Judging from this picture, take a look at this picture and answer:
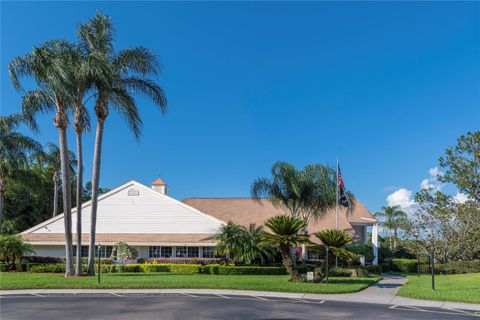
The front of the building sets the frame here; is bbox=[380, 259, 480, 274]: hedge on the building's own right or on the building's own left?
on the building's own left

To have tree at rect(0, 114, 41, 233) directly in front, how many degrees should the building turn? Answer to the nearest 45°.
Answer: approximately 90° to its right

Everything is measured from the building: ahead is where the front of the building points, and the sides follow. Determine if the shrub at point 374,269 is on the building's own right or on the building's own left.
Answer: on the building's own left

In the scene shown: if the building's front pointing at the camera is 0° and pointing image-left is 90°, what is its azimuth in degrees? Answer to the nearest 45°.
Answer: approximately 0°

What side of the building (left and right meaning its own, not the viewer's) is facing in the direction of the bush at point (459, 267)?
left

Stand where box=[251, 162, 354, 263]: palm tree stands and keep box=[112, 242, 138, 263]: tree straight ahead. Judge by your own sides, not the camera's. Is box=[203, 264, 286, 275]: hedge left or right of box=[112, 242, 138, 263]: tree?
left
